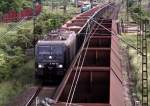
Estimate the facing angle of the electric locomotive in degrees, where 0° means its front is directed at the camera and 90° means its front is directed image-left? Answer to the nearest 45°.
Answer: approximately 0°
